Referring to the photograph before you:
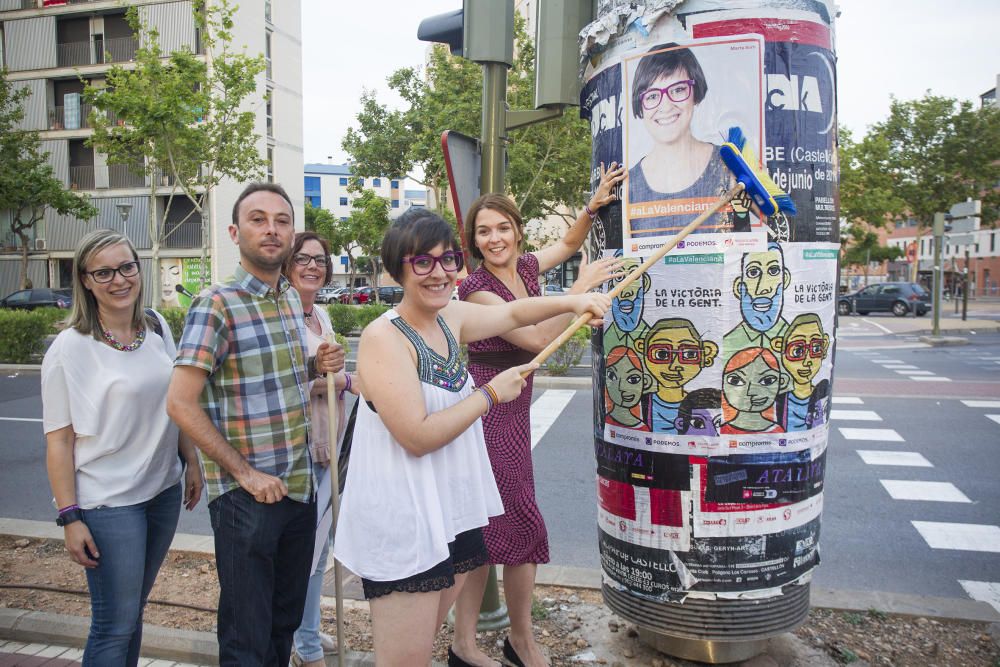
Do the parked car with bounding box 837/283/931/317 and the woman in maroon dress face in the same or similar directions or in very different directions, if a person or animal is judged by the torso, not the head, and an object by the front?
very different directions

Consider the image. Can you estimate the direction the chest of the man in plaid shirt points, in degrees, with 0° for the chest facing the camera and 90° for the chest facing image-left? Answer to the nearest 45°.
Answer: approximately 315°

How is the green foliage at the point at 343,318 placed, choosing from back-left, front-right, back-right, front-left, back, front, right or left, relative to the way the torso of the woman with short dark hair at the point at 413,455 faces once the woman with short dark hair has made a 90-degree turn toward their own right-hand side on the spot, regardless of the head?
back-right

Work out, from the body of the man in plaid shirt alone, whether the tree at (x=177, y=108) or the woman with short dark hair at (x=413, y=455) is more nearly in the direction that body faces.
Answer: the woman with short dark hair
